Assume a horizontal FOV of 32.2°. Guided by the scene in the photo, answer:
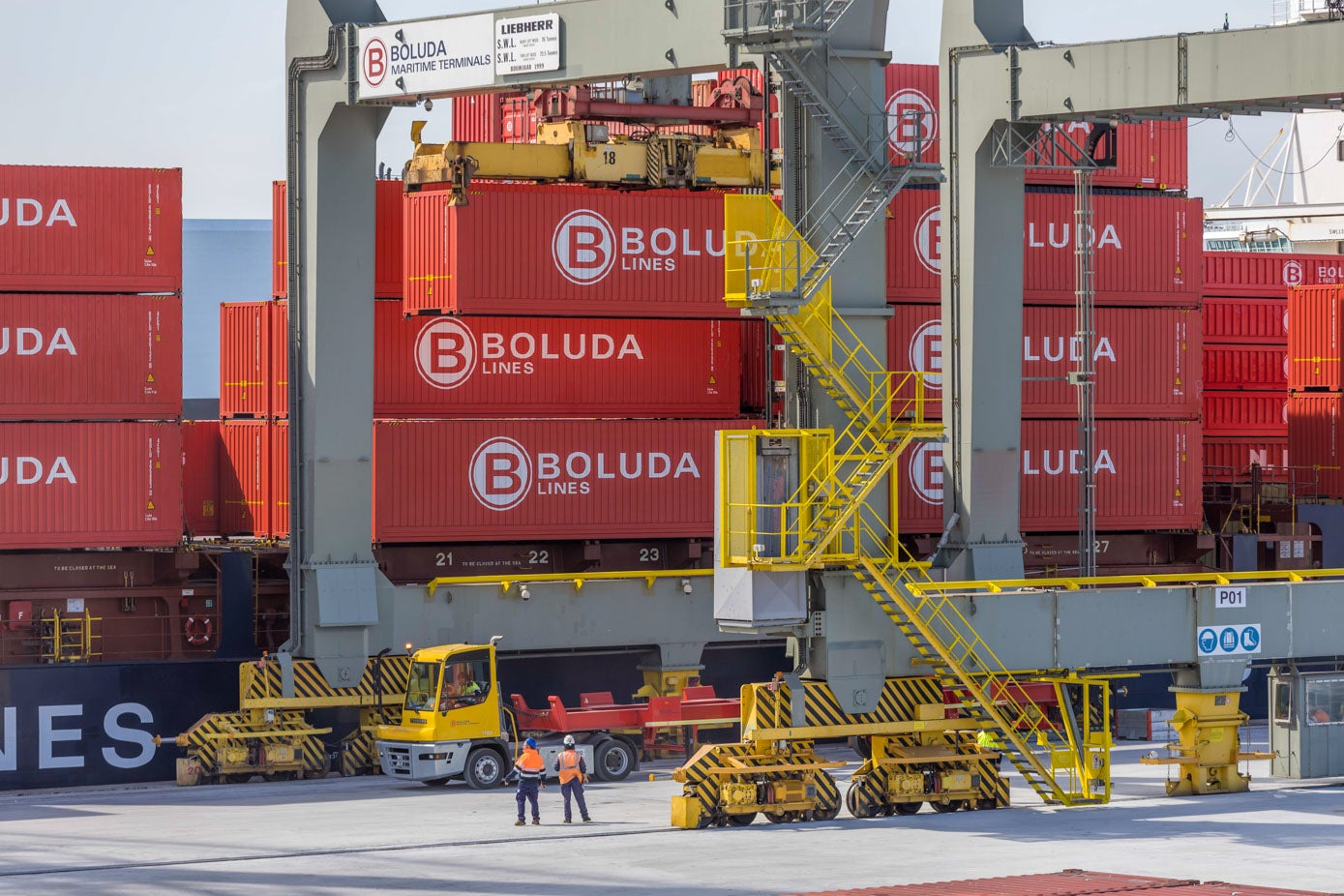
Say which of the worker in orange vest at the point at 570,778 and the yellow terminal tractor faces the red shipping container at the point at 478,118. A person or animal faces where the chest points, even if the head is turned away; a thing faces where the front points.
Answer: the worker in orange vest

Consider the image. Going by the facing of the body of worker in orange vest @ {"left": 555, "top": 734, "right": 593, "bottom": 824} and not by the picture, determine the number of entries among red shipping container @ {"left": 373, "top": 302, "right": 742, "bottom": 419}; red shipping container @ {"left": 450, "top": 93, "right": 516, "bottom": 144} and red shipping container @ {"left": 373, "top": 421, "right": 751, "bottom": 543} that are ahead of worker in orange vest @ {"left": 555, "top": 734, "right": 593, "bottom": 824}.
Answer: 3

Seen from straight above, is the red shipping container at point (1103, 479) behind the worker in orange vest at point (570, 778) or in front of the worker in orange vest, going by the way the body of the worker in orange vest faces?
in front

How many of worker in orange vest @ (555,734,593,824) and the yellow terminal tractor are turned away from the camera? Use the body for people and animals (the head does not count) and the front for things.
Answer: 1

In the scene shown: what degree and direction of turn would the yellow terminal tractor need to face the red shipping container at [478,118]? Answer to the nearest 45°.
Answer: approximately 135° to its right

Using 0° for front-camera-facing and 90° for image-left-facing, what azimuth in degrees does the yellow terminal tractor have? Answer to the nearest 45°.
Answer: approximately 45°

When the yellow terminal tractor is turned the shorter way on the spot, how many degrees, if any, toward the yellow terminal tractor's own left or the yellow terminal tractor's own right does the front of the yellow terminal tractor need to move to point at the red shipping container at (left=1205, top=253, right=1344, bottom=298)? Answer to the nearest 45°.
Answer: approximately 180°

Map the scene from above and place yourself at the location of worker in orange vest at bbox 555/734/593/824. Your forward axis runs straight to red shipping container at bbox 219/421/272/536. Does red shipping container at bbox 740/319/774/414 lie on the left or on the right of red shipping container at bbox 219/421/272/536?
right

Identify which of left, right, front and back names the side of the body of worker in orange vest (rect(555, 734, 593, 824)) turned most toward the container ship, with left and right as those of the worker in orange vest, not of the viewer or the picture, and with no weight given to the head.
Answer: front

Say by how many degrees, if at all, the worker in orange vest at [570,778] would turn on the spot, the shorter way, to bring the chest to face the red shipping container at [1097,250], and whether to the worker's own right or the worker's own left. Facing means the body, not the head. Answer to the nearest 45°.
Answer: approximately 45° to the worker's own right

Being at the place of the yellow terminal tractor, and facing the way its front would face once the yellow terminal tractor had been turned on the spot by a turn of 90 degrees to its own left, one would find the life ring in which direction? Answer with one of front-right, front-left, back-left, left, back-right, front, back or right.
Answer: back

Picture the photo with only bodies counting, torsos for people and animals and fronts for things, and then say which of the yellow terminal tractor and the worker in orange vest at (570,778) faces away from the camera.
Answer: the worker in orange vest

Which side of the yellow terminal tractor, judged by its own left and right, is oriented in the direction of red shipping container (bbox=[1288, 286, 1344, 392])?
back

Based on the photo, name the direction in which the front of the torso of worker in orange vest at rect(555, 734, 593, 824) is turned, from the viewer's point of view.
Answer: away from the camera
